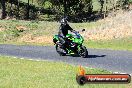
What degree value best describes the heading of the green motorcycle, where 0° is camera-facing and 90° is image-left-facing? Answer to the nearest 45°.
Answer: approximately 315°
